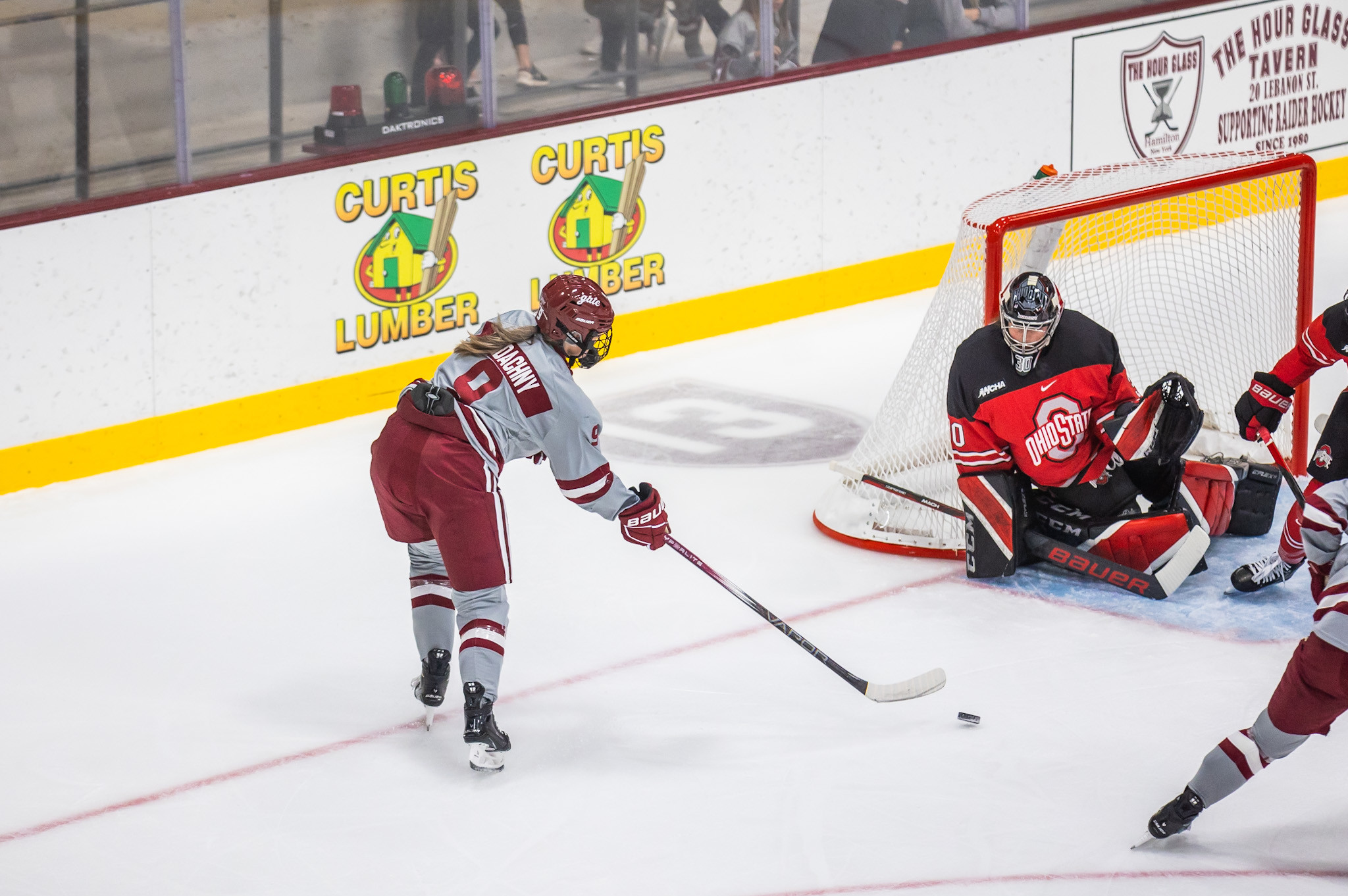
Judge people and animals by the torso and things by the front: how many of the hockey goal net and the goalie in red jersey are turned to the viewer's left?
0

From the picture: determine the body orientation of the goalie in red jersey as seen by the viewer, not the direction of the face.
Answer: toward the camera

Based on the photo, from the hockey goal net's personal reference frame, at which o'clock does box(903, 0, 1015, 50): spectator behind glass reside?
The spectator behind glass is roughly at 7 o'clock from the hockey goal net.

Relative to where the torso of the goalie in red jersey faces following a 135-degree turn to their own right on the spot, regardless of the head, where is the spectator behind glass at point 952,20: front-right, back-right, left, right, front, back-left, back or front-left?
front-right

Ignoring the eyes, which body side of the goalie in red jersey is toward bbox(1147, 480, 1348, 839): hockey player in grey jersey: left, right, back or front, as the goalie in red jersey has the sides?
front
